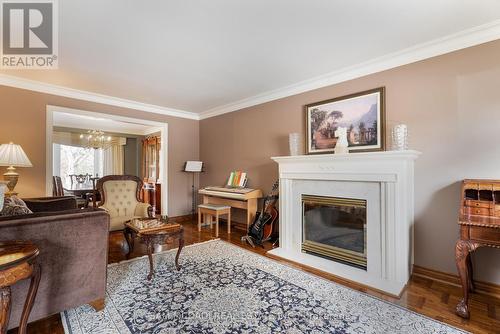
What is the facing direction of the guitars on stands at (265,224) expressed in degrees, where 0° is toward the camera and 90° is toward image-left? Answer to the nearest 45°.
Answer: approximately 45°

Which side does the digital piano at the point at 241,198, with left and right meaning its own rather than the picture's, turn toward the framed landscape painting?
left

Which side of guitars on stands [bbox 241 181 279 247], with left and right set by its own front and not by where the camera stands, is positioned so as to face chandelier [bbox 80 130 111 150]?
right

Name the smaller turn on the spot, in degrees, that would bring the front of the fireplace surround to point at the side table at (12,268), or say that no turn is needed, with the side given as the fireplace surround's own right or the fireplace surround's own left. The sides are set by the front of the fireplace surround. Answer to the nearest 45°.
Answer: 0° — it already faces it

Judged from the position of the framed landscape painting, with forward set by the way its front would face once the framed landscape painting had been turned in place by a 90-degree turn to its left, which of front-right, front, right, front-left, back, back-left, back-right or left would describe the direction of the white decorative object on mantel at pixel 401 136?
front

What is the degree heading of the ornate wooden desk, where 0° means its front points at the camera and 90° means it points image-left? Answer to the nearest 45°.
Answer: approximately 0°

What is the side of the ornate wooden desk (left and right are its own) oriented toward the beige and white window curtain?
right

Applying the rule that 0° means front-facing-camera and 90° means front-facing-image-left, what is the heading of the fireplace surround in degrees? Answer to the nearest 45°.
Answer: approximately 45°
